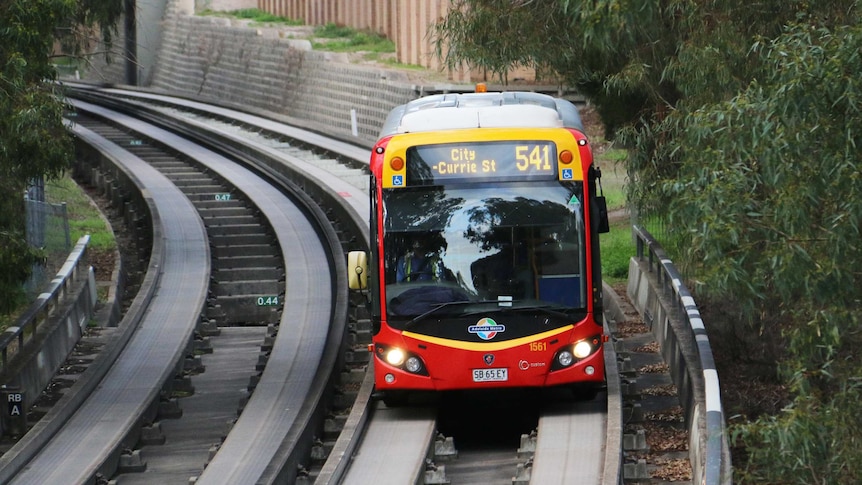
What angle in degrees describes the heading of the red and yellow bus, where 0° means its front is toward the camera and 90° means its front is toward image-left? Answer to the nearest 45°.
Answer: approximately 0°

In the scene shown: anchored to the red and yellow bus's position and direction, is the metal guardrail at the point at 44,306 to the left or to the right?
on its right

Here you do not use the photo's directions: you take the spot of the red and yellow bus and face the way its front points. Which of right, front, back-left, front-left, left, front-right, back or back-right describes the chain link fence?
back-right

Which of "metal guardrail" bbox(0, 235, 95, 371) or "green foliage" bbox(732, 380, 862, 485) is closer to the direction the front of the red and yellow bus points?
the green foliage

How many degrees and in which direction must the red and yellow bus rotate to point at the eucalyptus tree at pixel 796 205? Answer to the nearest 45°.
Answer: approximately 45° to its left

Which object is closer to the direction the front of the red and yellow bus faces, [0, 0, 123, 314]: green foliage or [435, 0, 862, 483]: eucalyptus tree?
the eucalyptus tree

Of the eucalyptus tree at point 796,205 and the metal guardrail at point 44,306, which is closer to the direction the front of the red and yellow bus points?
the eucalyptus tree

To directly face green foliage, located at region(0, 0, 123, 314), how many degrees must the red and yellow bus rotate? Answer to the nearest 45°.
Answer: approximately 90° to its right

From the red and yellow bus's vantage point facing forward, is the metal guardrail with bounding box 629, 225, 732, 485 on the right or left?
on its left
